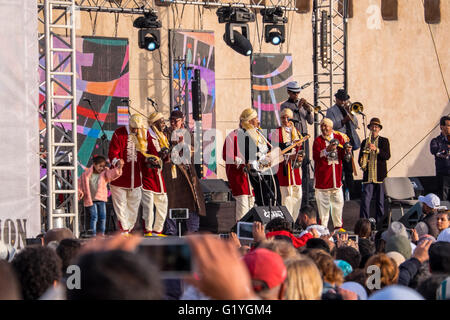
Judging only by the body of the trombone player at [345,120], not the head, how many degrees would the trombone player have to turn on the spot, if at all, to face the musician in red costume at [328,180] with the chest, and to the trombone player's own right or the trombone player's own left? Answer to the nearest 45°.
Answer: approximately 45° to the trombone player's own right

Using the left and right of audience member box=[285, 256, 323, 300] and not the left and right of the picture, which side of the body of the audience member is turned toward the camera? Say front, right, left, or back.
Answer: back

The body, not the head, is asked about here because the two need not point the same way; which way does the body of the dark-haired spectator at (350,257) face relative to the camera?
away from the camera

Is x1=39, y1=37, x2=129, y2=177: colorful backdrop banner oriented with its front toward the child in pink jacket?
yes

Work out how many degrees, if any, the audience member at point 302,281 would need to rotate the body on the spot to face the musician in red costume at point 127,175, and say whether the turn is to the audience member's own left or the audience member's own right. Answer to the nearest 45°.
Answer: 0° — they already face them

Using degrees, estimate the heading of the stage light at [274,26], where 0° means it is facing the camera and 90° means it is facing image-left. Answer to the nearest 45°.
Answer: approximately 0°

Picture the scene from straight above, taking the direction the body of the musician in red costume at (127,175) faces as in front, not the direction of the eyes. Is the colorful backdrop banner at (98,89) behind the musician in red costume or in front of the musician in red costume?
behind

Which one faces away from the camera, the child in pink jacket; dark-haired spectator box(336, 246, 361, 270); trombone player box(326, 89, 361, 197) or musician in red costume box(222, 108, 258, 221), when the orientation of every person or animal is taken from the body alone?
the dark-haired spectator

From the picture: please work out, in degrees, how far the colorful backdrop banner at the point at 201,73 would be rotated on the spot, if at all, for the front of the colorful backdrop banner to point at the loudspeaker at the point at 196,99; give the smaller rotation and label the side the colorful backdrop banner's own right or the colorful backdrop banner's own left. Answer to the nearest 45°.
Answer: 0° — it already faces it

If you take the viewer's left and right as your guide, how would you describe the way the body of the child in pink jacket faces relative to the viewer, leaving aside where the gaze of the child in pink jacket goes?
facing the viewer and to the right of the viewer

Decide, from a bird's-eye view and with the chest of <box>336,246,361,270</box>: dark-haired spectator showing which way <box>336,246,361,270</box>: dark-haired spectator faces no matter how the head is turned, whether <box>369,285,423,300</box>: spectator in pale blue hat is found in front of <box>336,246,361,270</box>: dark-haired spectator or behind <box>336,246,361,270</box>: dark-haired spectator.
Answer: behind
